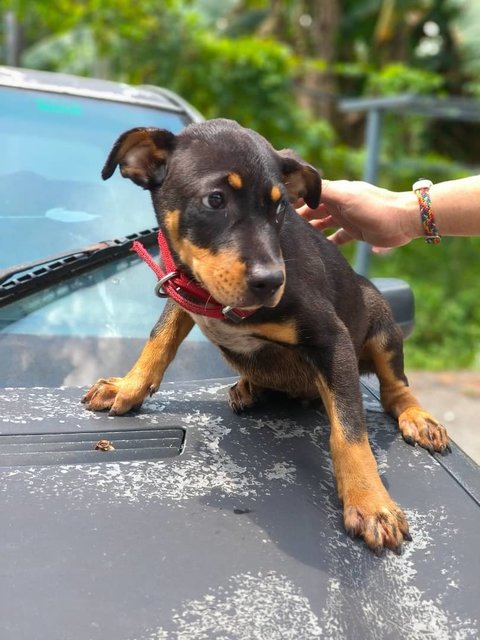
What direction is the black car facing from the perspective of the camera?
toward the camera

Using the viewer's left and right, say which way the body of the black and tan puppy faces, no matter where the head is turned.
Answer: facing the viewer and to the left of the viewer
